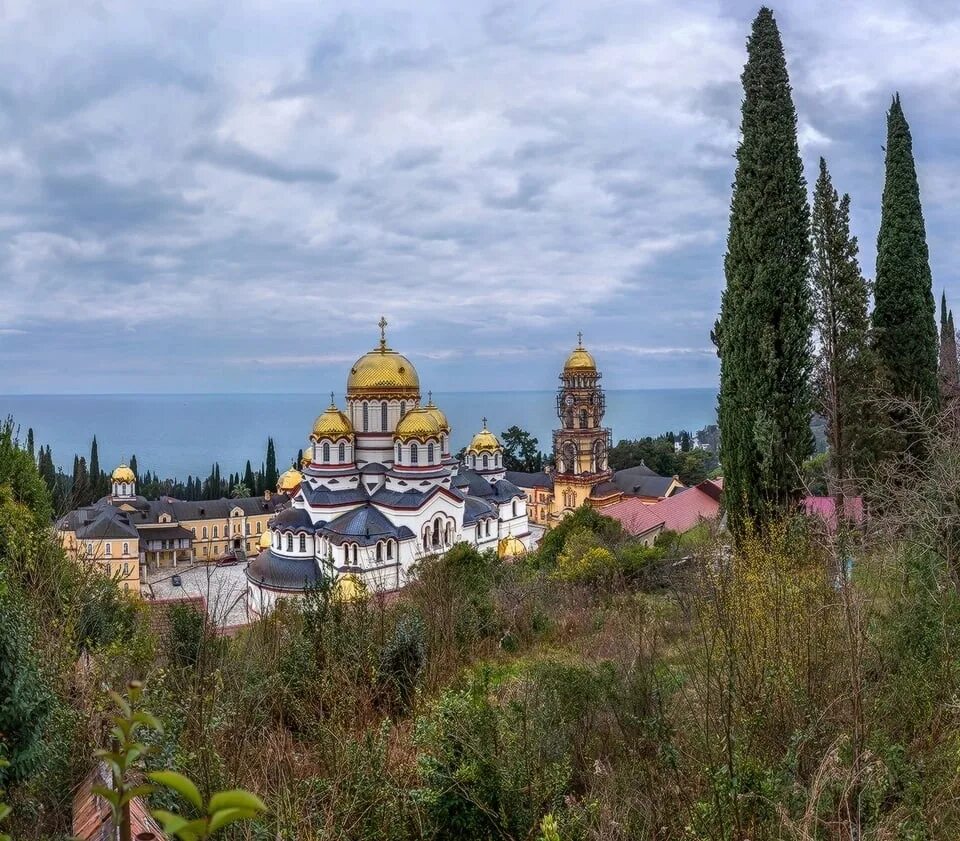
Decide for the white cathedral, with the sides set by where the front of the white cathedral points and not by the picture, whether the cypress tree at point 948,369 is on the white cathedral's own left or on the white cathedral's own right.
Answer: on the white cathedral's own right

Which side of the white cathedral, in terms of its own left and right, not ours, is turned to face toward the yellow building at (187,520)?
left

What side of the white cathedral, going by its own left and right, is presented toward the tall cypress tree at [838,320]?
right

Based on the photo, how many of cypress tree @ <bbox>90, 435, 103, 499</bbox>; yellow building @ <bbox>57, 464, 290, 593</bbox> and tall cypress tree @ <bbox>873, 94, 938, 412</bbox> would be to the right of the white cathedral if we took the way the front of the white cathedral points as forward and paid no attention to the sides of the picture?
1

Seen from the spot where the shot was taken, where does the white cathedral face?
facing away from the viewer and to the right of the viewer

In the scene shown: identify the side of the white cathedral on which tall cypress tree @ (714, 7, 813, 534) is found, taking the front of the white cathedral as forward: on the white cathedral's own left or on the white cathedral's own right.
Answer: on the white cathedral's own right

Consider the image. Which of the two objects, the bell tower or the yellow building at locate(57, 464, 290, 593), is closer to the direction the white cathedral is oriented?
the bell tower

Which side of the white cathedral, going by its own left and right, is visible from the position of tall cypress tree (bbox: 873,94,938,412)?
right
